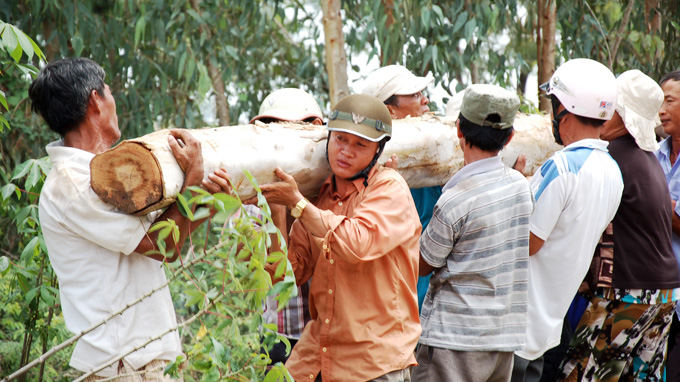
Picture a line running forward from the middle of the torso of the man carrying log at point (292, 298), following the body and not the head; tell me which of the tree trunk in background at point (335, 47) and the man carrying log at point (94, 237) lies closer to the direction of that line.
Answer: the man carrying log

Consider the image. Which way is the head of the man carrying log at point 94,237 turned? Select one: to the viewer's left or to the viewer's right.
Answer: to the viewer's right

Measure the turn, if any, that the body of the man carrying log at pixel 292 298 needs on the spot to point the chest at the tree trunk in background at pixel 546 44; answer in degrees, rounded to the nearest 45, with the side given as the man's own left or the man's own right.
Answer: approximately 180°

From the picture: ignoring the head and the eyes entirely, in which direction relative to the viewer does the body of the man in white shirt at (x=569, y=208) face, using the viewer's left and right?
facing away from the viewer and to the left of the viewer

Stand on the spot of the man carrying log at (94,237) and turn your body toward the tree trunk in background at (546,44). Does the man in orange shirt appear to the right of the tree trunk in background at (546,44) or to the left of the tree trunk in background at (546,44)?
right

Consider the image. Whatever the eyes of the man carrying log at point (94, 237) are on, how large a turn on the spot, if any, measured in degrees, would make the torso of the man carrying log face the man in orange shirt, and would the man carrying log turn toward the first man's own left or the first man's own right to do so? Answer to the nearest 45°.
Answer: approximately 45° to the first man's own right

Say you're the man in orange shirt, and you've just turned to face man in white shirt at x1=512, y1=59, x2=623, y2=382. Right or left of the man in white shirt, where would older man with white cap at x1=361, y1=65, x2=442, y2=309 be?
left

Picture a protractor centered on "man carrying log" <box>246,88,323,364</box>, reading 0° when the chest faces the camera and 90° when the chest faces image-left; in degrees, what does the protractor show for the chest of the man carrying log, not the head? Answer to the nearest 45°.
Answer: approximately 45°

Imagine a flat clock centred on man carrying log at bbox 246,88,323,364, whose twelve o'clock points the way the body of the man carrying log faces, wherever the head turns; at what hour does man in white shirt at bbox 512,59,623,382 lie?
The man in white shirt is roughly at 8 o'clock from the man carrying log.

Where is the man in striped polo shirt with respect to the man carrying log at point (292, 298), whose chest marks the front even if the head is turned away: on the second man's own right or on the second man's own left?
on the second man's own left
